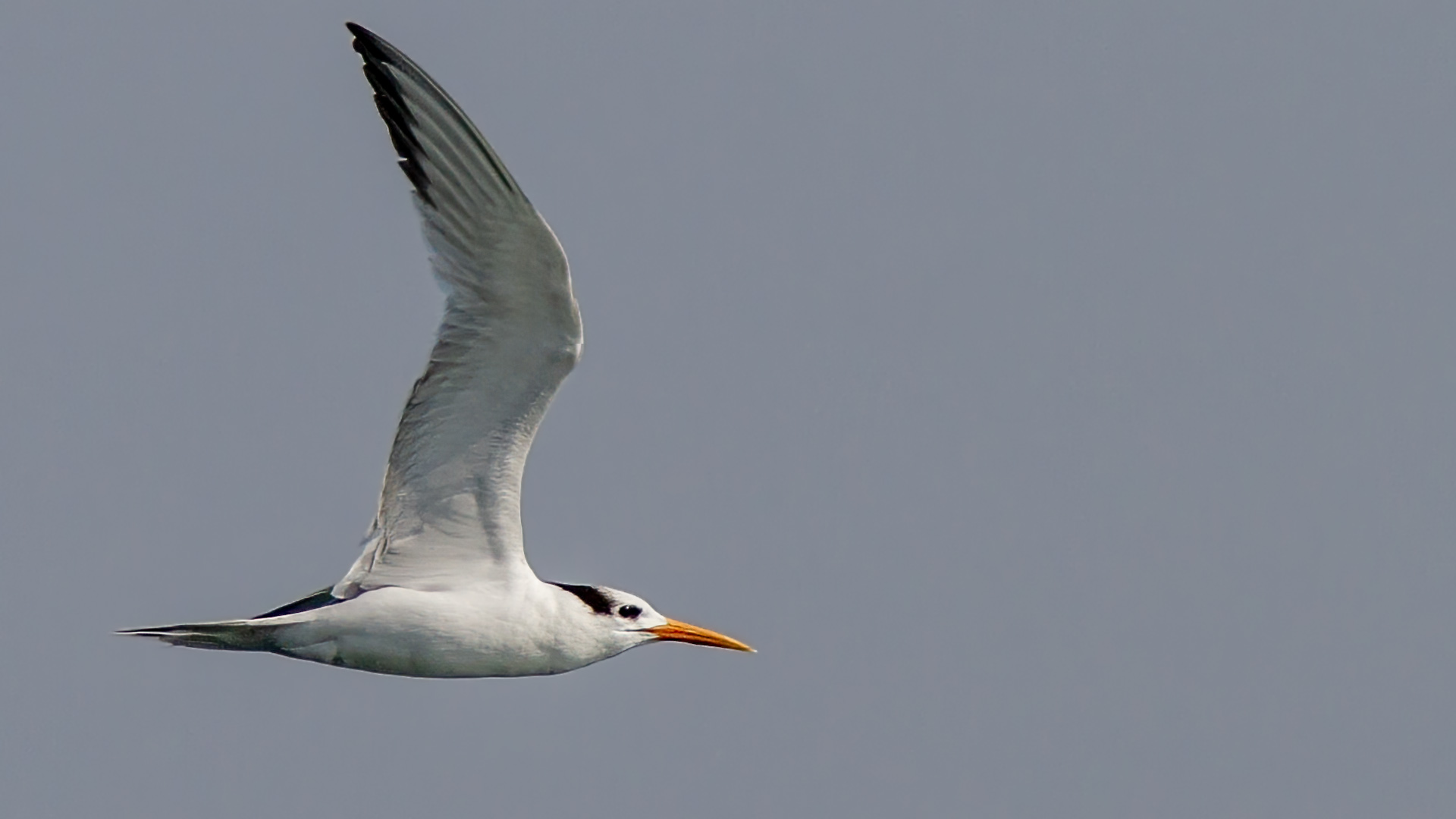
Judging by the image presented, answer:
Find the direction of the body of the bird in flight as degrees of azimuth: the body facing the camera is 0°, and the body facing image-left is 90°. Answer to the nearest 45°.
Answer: approximately 270°
